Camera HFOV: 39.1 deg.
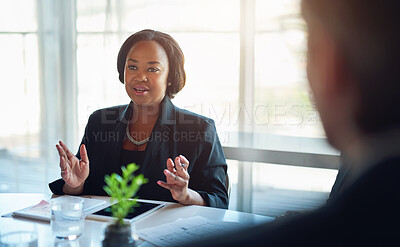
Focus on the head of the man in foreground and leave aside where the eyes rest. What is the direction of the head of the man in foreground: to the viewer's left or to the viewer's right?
to the viewer's left

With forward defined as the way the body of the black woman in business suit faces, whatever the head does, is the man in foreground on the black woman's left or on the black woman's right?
on the black woman's left

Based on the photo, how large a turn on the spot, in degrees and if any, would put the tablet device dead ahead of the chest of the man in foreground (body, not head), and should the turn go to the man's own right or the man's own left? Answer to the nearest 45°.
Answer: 0° — they already face it

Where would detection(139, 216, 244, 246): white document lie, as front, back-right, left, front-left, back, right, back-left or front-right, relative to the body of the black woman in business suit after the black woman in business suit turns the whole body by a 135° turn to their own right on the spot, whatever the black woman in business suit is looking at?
back

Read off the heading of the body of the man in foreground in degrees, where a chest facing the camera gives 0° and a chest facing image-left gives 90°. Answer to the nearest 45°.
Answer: approximately 135°

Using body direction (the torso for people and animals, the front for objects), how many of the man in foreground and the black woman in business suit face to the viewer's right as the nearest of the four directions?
0

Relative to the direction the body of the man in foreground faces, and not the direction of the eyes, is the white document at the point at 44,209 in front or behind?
in front

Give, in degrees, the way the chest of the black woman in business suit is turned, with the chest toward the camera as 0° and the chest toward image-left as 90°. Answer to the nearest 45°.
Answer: approximately 45°

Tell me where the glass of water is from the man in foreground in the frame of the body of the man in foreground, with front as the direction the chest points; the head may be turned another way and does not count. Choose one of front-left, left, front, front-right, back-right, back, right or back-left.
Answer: front
